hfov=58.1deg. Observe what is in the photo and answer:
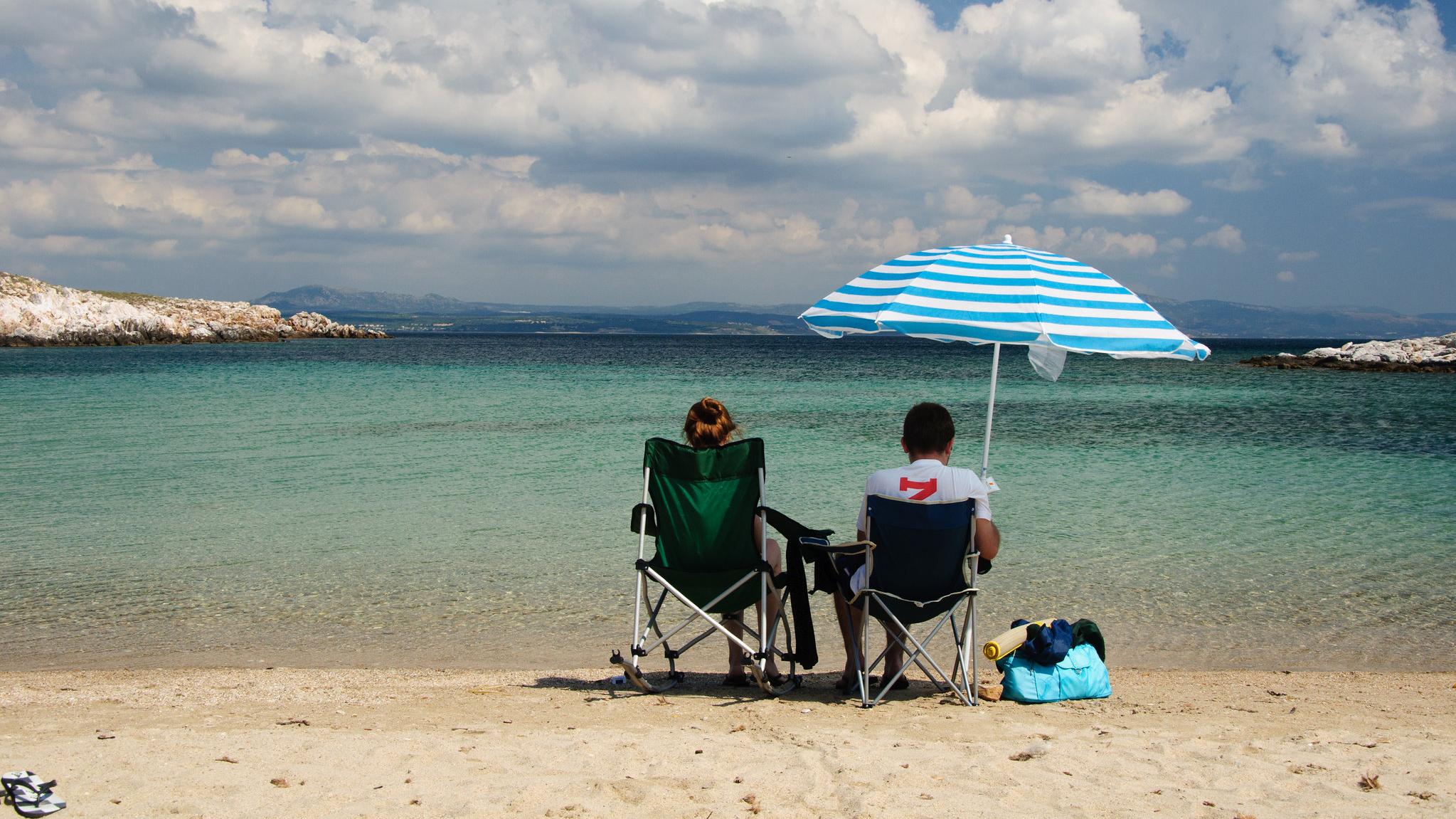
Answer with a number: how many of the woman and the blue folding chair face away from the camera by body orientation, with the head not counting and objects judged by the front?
2

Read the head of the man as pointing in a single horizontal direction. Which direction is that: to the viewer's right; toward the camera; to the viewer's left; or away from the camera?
away from the camera

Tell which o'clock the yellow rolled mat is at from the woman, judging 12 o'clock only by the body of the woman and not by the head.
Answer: The yellow rolled mat is roughly at 3 o'clock from the woman.

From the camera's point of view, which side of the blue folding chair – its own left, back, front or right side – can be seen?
back

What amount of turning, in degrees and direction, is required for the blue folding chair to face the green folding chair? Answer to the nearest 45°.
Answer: approximately 90° to its left

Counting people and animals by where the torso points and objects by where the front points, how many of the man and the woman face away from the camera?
2

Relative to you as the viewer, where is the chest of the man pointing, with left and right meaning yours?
facing away from the viewer

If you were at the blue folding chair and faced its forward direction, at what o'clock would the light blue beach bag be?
The light blue beach bag is roughly at 2 o'clock from the blue folding chair.

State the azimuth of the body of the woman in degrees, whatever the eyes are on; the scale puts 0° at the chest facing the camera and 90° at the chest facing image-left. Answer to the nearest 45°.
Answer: approximately 180°

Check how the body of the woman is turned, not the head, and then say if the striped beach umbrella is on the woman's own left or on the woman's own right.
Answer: on the woman's own right

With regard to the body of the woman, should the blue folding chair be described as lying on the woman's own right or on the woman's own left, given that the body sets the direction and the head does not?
on the woman's own right
